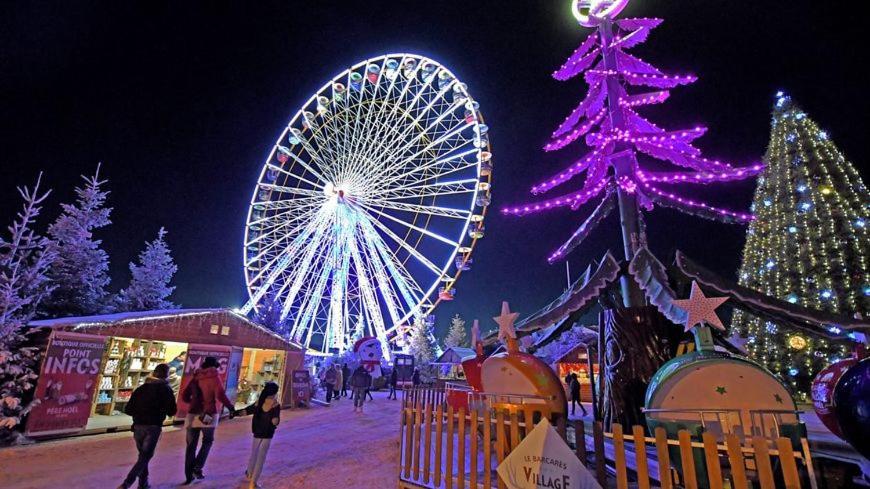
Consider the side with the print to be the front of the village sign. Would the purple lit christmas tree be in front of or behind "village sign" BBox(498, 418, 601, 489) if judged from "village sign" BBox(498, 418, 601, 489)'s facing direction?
behind

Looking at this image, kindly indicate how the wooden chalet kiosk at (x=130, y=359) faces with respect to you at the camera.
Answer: facing the viewer and to the right of the viewer

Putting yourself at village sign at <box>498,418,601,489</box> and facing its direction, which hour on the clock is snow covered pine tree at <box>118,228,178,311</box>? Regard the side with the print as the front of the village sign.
The snow covered pine tree is roughly at 4 o'clock from the village sign.

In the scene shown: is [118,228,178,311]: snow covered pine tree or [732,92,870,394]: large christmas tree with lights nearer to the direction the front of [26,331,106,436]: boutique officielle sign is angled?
the large christmas tree with lights

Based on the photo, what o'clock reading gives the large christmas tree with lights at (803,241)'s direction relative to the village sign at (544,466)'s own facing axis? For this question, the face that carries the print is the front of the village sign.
The large christmas tree with lights is roughly at 7 o'clock from the village sign.

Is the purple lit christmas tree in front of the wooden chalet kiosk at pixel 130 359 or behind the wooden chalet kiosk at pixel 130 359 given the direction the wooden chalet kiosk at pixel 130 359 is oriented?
in front

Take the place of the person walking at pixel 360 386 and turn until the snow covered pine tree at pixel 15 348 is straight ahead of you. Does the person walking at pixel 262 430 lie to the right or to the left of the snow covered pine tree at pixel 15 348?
left

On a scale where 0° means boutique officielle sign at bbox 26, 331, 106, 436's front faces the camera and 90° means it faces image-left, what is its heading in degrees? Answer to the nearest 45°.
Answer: approximately 0°

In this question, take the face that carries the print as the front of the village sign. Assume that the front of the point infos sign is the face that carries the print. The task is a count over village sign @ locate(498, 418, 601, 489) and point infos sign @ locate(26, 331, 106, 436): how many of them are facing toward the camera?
2

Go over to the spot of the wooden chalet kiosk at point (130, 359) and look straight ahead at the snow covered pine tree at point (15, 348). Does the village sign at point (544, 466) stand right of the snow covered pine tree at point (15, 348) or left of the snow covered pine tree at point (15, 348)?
left

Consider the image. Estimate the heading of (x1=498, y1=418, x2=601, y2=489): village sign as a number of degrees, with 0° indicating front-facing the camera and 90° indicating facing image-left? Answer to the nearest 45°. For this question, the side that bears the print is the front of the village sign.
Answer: approximately 0°

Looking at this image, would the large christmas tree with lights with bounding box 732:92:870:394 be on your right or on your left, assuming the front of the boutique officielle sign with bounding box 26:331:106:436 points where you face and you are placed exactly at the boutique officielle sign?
on your left

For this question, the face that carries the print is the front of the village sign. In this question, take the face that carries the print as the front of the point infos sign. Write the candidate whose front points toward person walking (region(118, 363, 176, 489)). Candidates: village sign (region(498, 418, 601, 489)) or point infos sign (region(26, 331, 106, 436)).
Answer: point infos sign (region(26, 331, 106, 436))
